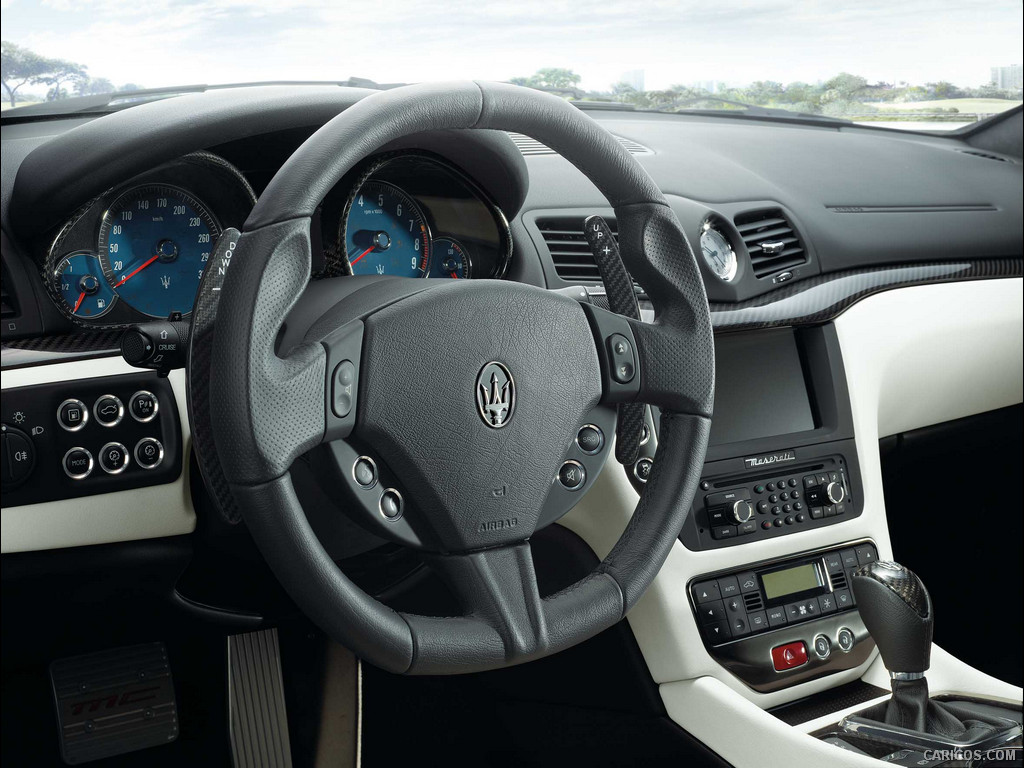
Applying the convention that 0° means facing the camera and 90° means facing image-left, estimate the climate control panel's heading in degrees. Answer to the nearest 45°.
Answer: approximately 0°

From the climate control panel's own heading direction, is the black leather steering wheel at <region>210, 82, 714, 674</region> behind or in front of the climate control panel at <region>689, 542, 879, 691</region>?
in front

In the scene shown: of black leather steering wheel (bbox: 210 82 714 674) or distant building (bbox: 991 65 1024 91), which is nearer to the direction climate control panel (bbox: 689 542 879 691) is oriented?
the black leather steering wheel
